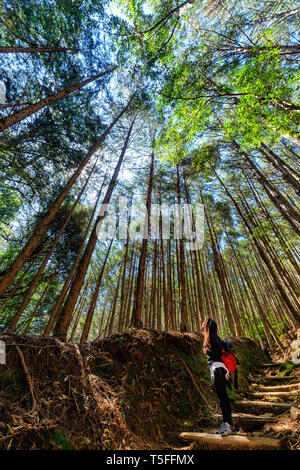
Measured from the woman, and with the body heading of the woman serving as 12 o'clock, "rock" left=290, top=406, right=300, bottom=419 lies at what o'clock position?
The rock is roughly at 5 o'clock from the woman.

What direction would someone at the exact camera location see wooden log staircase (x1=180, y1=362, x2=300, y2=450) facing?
facing the viewer

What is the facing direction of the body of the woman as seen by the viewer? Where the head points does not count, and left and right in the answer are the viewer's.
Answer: facing to the left of the viewer

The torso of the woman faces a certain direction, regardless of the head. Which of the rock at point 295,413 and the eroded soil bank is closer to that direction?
the eroded soil bank

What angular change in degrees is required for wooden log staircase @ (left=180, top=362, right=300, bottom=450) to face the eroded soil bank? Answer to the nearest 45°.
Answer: approximately 45° to its right
